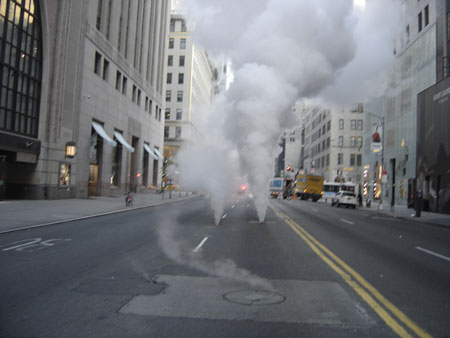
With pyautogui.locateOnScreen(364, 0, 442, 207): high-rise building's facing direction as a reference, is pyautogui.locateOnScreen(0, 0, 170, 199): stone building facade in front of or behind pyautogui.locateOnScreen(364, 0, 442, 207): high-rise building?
in front

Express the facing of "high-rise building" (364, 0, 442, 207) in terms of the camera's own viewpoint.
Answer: facing the viewer and to the left of the viewer

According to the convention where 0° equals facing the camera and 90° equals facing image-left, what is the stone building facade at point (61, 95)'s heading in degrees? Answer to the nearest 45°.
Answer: approximately 315°

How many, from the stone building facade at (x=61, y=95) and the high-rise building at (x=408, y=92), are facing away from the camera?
0

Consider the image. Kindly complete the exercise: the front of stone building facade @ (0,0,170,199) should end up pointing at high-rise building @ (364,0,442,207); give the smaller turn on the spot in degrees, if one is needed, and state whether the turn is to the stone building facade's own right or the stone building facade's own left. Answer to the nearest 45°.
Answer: approximately 45° to the stone building facade's own left
